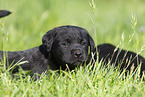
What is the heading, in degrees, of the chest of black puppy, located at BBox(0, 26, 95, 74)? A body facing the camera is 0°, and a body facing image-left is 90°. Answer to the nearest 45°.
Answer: approximately 315°
